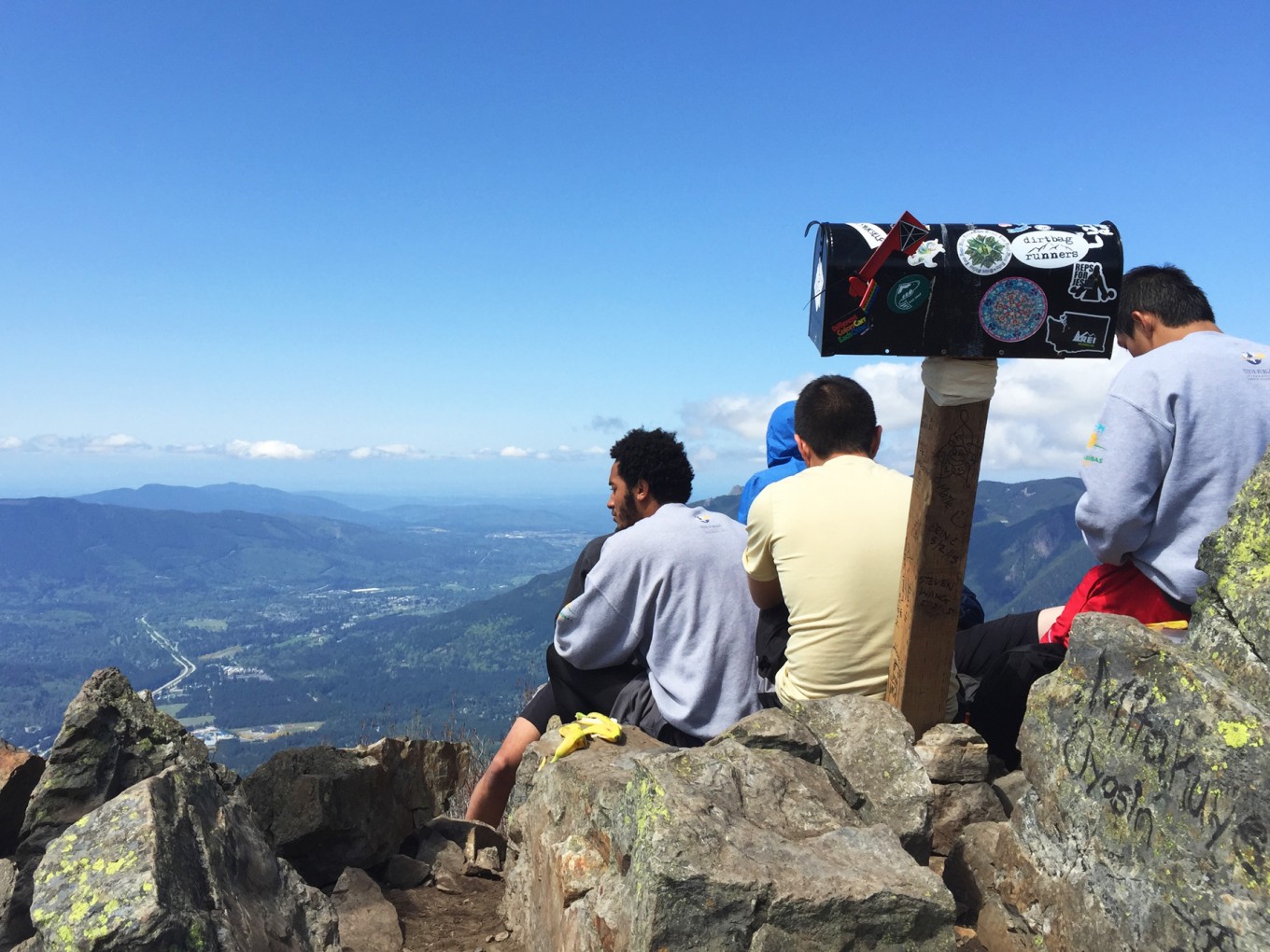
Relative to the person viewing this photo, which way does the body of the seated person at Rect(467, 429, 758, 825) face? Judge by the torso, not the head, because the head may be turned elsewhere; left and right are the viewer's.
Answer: facing away from the viewer and to the left of the viewer

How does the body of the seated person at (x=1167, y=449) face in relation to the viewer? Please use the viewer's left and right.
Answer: facing away from the viewer and to the left of the viewer

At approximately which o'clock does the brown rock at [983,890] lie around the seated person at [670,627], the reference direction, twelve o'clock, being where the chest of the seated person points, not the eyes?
The brown rock is roughly at 6 o'clock from the seated person.

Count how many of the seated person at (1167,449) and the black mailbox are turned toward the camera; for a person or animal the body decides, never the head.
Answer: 0

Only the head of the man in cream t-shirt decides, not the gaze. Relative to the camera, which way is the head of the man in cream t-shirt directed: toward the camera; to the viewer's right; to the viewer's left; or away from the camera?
away from the camera

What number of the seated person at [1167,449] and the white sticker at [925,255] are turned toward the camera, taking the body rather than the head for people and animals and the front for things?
1

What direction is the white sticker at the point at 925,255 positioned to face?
toward the camera

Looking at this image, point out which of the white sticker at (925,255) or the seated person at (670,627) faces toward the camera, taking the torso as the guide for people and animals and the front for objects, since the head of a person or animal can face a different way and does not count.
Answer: the white sticker

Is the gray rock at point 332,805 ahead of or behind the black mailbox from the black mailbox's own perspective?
ahead

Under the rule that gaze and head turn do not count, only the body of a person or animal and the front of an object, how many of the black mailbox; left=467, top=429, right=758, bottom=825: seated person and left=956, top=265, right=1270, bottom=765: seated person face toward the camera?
0

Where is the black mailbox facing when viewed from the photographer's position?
facing to the left of the viewer
